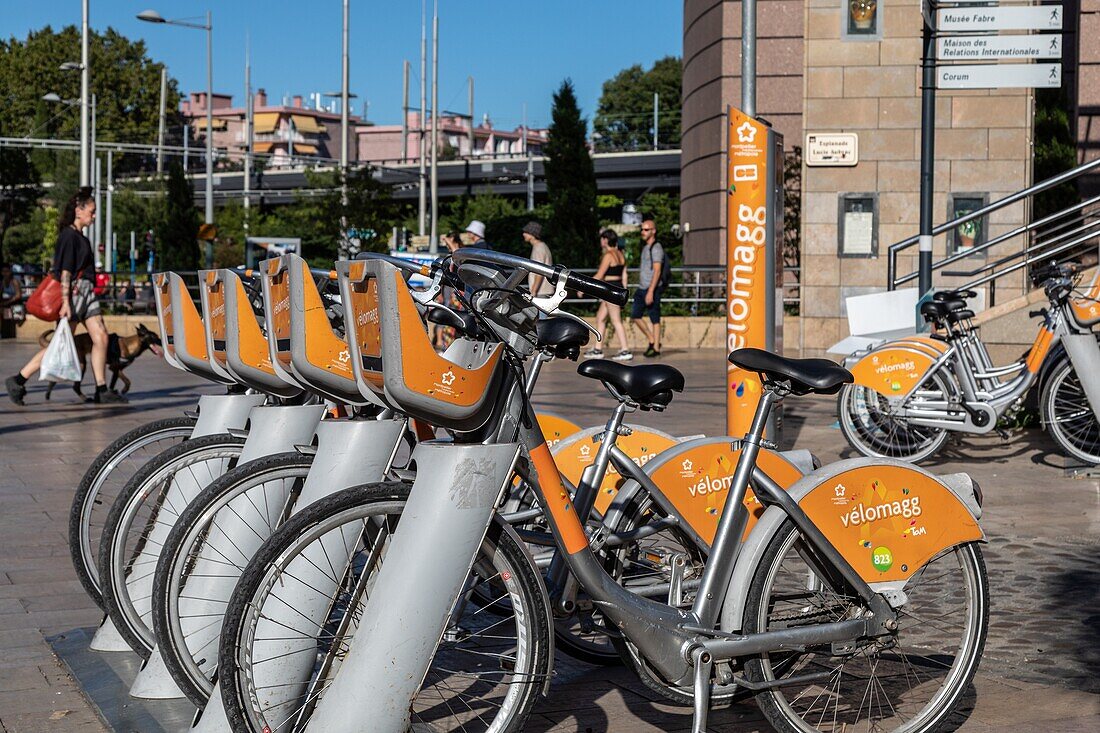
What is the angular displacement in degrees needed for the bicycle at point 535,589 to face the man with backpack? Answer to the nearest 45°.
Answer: approximately 90° to its right

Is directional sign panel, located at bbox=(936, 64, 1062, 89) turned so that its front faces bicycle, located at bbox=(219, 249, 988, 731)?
yes

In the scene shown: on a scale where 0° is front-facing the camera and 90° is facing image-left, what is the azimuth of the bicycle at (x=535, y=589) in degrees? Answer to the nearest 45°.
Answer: approximately 90°

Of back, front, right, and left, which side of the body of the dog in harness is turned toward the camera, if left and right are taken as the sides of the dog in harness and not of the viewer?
right

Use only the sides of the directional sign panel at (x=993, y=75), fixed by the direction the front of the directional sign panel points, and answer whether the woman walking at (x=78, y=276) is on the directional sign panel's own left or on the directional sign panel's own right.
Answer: on the directional sign panel's own right

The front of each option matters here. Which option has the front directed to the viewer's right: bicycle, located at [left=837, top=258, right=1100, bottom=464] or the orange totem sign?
the bicycle

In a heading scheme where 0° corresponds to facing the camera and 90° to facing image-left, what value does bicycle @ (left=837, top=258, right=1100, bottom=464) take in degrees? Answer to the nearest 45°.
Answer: approximately 270°

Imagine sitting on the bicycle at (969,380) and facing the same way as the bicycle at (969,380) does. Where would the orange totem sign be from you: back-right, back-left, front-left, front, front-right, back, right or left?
back-right

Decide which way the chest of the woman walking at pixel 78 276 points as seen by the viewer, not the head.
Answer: to the viewer's right
